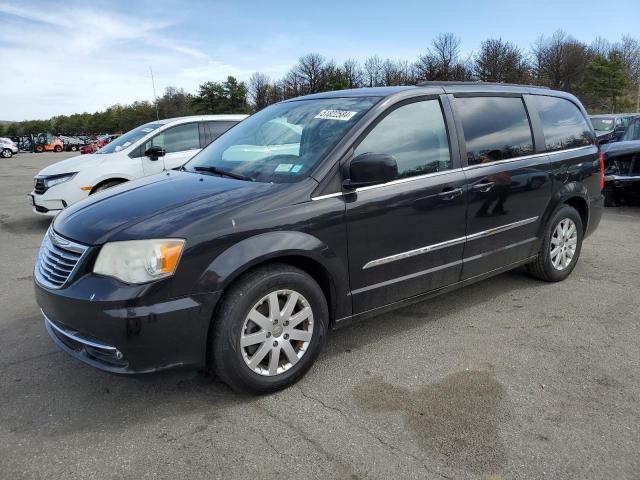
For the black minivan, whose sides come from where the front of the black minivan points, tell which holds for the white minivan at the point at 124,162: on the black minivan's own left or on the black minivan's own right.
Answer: on the black minivan's own right

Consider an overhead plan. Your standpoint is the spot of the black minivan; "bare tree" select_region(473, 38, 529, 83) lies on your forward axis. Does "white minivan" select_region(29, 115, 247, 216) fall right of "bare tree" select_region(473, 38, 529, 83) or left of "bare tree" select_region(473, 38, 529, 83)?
left

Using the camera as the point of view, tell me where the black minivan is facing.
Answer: facing the viewer and to the left of the viewer

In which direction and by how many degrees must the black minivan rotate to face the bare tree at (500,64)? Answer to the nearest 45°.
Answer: approximately 135° to its right
